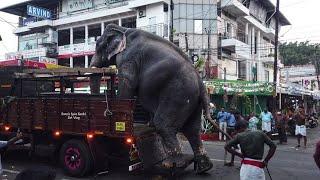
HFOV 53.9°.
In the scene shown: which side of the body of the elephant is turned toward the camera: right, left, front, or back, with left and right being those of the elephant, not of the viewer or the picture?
left

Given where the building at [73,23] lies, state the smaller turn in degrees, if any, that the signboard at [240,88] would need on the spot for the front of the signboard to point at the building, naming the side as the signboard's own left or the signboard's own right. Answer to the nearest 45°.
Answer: approximately 135° to the signboard's own right

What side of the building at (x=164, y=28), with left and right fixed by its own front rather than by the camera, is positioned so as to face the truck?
front

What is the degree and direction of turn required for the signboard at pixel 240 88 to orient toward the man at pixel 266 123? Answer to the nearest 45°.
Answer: approximately 45° to its left

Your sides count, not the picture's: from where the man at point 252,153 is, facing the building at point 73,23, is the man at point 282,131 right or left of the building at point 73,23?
right

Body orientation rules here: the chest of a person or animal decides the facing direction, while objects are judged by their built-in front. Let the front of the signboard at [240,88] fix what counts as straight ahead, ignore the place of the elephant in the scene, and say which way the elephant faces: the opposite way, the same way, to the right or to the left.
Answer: to the right

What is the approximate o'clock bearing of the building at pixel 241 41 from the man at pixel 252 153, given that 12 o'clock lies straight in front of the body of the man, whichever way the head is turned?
The building is roughly at 12 o'clock from the man.

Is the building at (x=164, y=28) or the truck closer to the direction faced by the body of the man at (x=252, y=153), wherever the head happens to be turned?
the building

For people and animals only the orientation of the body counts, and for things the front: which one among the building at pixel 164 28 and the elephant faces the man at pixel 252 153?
the building

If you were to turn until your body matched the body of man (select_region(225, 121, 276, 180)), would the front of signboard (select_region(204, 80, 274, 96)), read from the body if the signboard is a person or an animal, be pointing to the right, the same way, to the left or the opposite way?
the opposite way

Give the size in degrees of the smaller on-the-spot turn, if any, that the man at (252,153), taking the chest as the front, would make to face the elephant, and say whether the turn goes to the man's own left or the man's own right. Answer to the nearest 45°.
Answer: approximately 45° to the man's own left

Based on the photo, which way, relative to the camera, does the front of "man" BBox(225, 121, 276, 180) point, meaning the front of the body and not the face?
away from the camera

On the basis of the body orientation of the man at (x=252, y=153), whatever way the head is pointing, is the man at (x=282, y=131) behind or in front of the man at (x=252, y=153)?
in front

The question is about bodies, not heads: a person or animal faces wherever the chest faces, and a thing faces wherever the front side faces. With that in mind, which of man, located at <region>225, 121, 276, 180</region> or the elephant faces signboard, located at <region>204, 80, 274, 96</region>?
the man

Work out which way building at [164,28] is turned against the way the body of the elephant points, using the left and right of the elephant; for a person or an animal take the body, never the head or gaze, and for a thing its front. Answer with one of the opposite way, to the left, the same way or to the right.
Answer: to the left

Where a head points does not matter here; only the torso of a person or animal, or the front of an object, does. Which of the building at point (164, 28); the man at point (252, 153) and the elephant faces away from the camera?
the man

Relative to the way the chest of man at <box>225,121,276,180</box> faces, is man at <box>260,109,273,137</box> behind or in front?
in front
